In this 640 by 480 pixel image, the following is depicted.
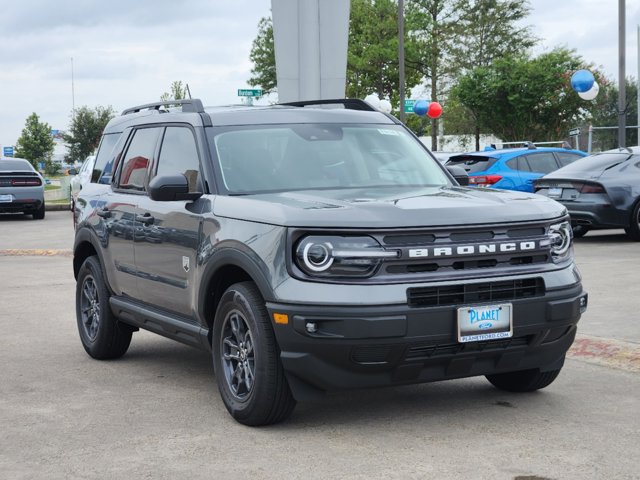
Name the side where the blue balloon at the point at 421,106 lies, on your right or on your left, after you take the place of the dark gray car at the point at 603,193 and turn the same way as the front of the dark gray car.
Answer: on your left

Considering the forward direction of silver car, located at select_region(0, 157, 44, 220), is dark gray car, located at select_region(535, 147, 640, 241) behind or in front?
behind

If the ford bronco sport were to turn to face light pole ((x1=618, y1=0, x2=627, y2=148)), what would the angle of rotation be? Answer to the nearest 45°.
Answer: approximately 135° to its left

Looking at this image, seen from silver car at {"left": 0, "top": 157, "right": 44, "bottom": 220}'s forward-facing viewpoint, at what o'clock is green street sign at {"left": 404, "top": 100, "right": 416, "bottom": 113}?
The green street sign is roughly at 2 o'clock from the silver car.

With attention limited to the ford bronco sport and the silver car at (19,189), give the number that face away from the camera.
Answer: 1

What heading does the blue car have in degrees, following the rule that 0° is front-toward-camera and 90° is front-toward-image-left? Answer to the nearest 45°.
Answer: approximately 225°

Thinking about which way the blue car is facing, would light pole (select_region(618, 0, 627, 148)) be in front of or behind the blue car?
in front

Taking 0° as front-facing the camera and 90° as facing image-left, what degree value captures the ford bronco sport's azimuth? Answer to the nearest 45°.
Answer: approximately 315°

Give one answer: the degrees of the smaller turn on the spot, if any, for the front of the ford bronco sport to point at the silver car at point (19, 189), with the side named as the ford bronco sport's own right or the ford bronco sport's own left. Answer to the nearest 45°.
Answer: approximately 135° to the ford bronco sport's own left

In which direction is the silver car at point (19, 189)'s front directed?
away from the camera

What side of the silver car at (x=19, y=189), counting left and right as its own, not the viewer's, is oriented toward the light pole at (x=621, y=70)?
right

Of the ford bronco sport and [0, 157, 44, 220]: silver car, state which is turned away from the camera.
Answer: the silver car

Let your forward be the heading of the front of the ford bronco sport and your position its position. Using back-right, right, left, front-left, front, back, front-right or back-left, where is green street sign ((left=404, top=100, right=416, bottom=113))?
back-left
